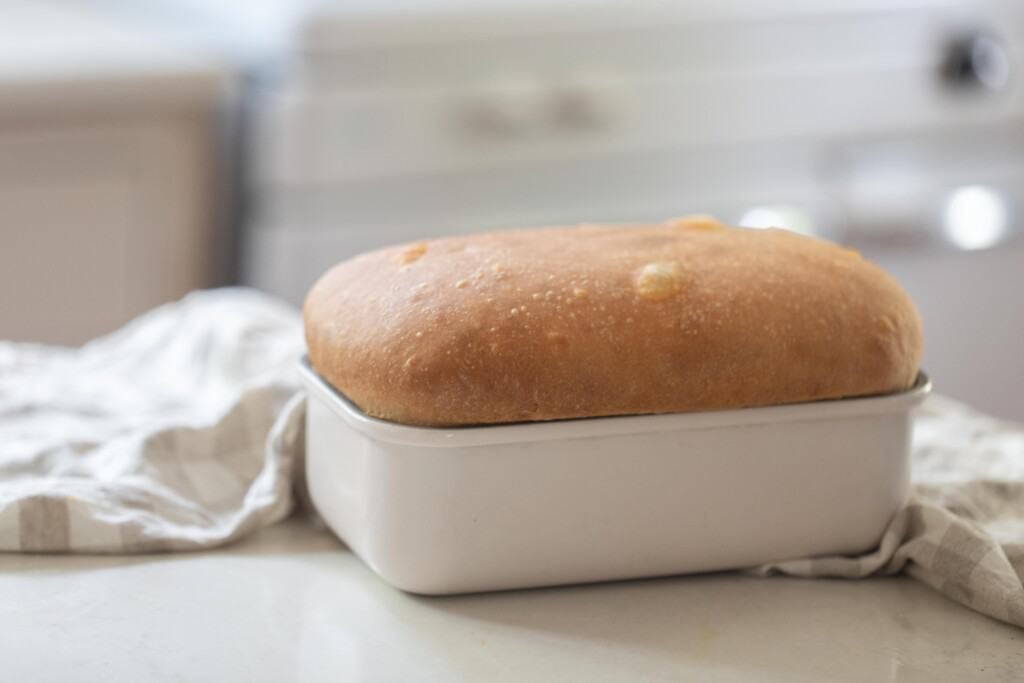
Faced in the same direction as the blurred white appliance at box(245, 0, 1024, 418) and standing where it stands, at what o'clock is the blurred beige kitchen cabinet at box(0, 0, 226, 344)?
the blurred beige kitchen cabinet at box(0, 0, 226, 344) is roughly at 3 o'clock from the blurred white appliance at box(245, 0, 1024, 418).

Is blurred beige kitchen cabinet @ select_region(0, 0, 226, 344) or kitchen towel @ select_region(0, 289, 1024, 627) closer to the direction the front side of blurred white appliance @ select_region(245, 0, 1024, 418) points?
the kitchen towel

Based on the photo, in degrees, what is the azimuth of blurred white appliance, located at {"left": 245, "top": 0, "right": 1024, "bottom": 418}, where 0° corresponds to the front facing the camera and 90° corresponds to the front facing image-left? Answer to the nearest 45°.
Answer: approximately 0°

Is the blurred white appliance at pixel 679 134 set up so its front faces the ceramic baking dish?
yes

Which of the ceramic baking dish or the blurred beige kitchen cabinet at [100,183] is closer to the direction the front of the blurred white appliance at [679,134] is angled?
the ceramic baking dish

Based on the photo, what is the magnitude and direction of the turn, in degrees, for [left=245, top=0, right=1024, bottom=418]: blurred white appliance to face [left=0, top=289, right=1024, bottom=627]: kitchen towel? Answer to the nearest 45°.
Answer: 0° — it already faces it

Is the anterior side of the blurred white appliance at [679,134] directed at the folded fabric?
yes

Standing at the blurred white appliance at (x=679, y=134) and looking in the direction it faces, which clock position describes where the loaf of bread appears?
The loaf of bread is roughly at 12 o'clock from the blurred white appliance.
